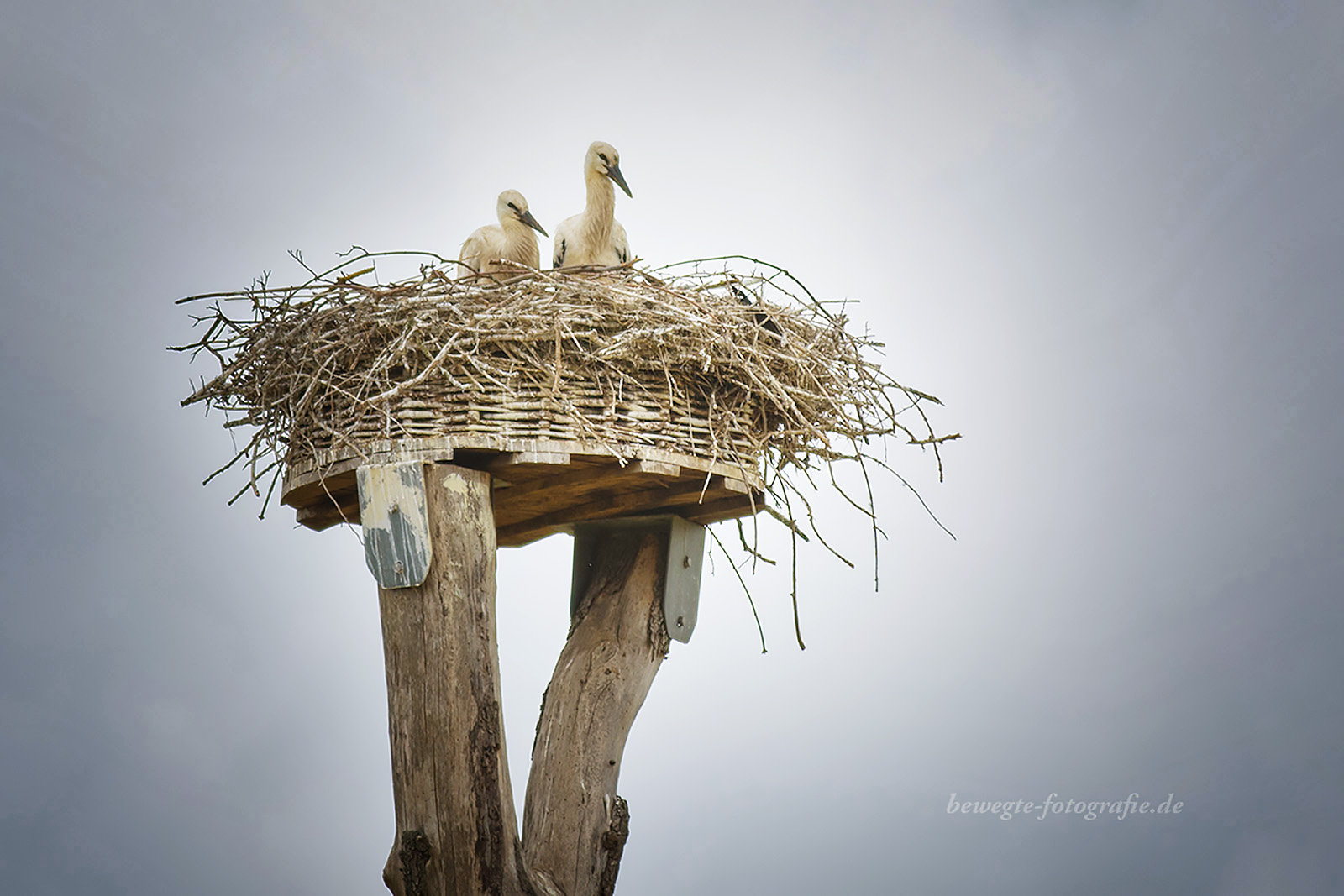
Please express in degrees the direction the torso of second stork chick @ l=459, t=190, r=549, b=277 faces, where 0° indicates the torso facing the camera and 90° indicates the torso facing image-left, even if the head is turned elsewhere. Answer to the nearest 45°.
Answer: approximately 315°
